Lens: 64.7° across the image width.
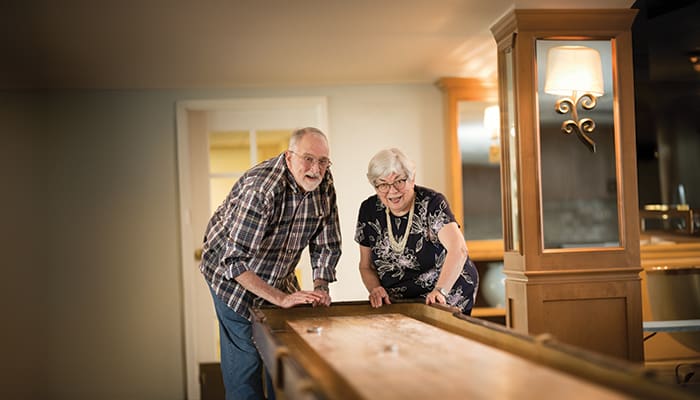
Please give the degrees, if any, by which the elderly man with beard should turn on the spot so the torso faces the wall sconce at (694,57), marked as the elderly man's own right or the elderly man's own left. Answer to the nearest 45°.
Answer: approximately 90° to the elderly man's own left

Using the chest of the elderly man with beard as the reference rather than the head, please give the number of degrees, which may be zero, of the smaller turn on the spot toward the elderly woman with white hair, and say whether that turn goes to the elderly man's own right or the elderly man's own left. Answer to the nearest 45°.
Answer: approximately 45° to the elderly man's own left

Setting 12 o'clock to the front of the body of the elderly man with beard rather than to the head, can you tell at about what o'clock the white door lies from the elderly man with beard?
The white door is roughly at 7 o'clock from the elderly man with beard.

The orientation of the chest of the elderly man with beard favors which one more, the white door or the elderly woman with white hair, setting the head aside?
the elderly woman with white hair

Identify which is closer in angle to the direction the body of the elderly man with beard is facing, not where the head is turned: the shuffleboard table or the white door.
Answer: the shuffleboard table

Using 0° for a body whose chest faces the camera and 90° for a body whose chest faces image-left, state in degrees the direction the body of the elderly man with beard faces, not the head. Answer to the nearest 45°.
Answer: approximately 315°

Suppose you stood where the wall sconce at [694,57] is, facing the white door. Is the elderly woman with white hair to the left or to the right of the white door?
left

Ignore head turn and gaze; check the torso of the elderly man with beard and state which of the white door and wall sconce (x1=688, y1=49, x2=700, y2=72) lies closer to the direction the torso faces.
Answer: the wall sconce

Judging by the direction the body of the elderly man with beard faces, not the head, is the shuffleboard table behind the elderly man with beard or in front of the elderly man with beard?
in front
